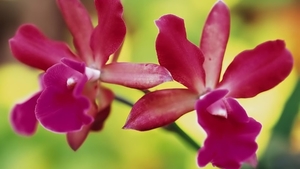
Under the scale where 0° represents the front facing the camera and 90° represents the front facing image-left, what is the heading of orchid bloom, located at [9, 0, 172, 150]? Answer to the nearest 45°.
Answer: approximately 45°
